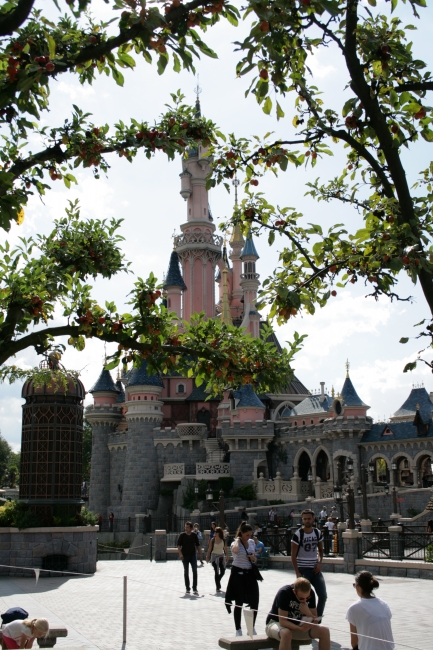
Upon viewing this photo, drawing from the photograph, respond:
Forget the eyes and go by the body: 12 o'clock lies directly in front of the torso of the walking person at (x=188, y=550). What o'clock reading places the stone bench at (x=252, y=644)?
The stone bench is roughly at 12 o'clock from the walking person.

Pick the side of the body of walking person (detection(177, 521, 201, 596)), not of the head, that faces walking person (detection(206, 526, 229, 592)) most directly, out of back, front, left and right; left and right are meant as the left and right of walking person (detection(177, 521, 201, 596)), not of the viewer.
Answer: left

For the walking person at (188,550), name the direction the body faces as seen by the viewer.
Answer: toward the camera

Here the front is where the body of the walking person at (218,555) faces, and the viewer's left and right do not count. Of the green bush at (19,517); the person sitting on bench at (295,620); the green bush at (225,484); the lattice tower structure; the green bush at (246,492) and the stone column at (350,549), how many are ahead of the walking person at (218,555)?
1

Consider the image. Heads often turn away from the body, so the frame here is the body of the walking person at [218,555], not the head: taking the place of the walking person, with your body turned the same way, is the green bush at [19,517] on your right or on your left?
on your right

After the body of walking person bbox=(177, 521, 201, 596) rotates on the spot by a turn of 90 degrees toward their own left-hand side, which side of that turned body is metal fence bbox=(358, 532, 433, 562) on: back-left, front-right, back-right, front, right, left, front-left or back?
front-left

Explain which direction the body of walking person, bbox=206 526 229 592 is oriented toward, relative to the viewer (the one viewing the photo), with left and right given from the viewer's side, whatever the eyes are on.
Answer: facing the viewer

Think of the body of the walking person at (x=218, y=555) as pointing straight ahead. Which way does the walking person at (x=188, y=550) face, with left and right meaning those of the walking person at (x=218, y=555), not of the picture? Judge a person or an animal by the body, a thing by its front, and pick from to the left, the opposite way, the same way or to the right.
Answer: the same way

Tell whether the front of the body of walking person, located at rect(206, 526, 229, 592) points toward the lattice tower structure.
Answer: no

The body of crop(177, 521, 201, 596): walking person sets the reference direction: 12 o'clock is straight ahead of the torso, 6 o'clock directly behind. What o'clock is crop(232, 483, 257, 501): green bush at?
The green bush is roughly at 6 o'clock from the walking person.

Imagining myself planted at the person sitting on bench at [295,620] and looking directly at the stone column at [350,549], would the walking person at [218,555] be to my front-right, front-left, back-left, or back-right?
front-left

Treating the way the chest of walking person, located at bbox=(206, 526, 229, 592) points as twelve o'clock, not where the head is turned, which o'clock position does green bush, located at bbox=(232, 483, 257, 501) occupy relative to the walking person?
The green bush is roughly at 6 o'clock from the walking person.

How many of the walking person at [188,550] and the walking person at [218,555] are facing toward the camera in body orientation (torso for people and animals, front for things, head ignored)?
2

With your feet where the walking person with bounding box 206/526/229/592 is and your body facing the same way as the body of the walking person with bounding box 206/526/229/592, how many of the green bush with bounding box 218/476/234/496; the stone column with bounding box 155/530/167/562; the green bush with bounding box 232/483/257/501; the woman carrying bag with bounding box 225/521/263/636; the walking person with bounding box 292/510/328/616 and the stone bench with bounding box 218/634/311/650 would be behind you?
3

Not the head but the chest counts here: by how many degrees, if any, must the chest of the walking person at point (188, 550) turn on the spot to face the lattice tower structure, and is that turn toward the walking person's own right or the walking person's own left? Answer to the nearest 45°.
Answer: approximately 135° to the walking person's own right
